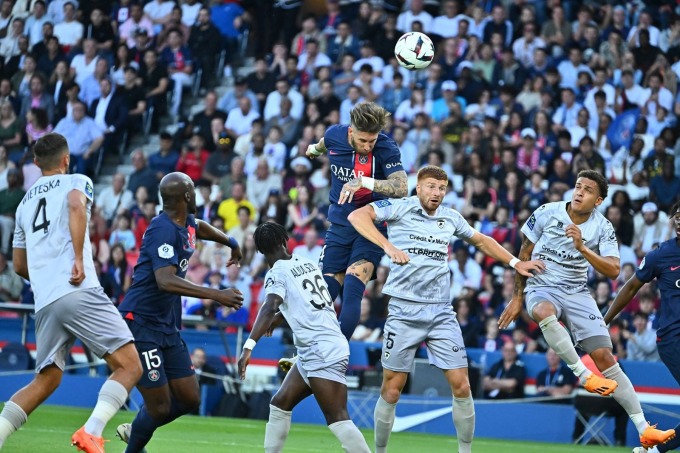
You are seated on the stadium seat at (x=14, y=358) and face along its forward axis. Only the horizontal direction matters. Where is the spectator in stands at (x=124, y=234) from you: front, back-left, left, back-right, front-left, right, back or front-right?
back-left

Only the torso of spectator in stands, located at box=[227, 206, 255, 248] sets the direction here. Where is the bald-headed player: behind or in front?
in front

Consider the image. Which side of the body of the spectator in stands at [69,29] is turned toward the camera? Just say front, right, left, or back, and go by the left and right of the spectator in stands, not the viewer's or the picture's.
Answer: front

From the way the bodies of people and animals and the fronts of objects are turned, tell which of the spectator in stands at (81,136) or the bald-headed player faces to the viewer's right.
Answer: the bald-headed player

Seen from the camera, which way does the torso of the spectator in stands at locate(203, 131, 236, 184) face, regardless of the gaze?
toward the camera

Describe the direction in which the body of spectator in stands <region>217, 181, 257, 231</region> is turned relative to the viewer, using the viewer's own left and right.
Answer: facing the viewer

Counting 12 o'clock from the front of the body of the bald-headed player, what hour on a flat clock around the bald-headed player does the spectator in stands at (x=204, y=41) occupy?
The spectator in stands is roughly at 9 o'clock from the bald-headed player.

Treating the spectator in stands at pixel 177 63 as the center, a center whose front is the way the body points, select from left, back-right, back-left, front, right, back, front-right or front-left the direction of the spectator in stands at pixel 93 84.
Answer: right

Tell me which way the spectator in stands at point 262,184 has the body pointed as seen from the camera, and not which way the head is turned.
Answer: toward the camera

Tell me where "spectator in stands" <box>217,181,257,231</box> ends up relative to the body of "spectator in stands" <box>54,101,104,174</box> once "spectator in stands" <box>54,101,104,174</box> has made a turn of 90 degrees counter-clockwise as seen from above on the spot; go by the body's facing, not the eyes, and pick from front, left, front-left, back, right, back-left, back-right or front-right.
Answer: front-right

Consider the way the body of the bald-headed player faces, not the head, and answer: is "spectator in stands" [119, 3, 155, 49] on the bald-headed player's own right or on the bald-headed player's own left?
on the bald-headed player's own left
